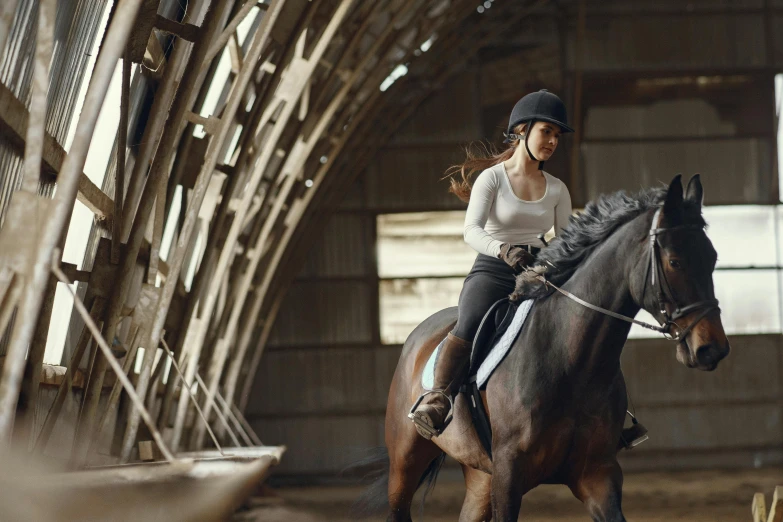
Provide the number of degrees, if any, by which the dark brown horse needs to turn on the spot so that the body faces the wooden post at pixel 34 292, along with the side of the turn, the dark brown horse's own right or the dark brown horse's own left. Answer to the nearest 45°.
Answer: approximately 90° to the dark brown horse's own right

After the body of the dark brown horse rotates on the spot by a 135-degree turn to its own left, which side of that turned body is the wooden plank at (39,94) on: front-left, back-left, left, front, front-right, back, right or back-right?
back-left

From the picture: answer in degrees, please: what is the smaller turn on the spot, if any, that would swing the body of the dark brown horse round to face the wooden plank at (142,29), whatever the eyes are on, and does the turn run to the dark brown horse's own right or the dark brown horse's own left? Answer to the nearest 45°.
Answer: approximately 135° to the dark brown horse's own right

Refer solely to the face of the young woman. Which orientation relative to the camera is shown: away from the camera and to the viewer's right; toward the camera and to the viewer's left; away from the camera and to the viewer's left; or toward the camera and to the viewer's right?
toward the camera and to the viewer's right

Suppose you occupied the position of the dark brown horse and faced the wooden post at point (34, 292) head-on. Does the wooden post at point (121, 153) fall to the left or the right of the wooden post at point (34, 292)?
right

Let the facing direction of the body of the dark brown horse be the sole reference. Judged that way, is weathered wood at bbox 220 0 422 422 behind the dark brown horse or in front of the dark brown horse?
behind

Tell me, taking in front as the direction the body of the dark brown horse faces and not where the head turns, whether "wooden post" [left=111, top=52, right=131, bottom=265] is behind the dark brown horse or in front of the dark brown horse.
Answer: behind

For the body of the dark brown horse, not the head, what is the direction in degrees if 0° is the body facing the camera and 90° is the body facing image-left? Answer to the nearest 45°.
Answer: approximately 315°
